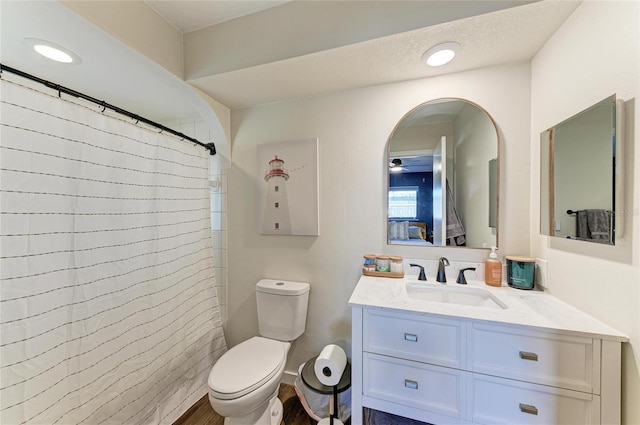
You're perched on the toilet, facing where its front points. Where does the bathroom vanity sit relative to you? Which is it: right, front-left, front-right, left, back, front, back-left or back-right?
left

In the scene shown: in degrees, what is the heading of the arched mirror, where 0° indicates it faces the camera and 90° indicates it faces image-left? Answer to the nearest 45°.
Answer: approximately 0°

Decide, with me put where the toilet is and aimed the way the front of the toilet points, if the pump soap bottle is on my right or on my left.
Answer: on my left

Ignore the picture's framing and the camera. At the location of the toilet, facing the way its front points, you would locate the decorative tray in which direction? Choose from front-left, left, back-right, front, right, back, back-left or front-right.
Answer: back-left

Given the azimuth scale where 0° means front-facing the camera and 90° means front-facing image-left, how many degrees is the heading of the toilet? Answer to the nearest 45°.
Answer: approximately 45°

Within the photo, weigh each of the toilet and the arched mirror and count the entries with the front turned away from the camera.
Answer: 0

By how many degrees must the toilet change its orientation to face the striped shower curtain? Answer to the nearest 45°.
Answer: approximately 45° to its right

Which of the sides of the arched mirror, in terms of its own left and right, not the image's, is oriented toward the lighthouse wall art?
right
